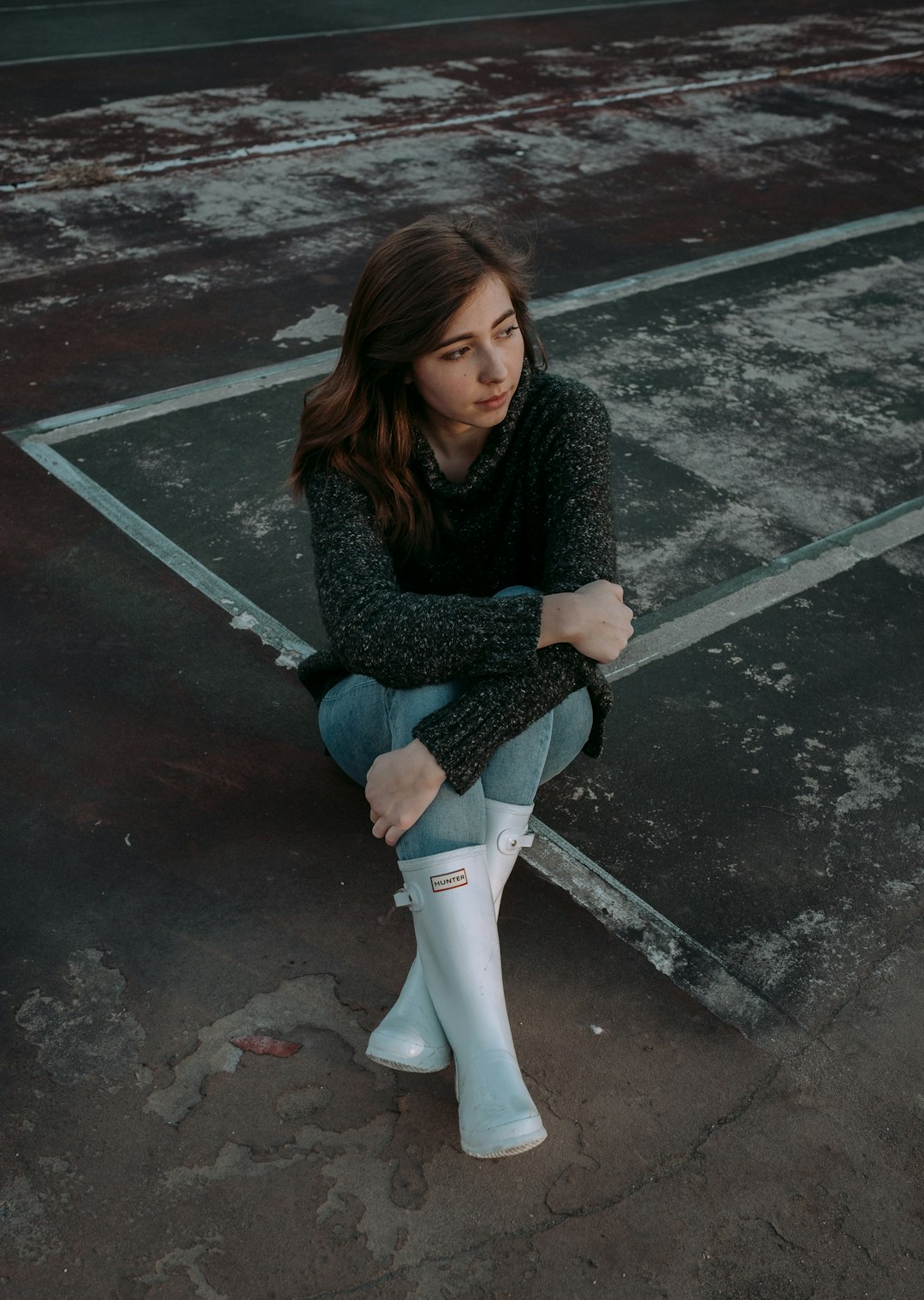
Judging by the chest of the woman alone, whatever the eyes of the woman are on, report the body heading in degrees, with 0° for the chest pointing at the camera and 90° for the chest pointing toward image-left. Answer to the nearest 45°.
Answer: approximately 0°

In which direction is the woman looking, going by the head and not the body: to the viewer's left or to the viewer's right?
to the viewer's right

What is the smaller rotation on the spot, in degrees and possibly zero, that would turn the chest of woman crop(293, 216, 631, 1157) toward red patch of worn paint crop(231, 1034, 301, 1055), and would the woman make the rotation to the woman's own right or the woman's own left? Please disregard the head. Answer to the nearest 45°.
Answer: approximately 45° to the woman's own right
